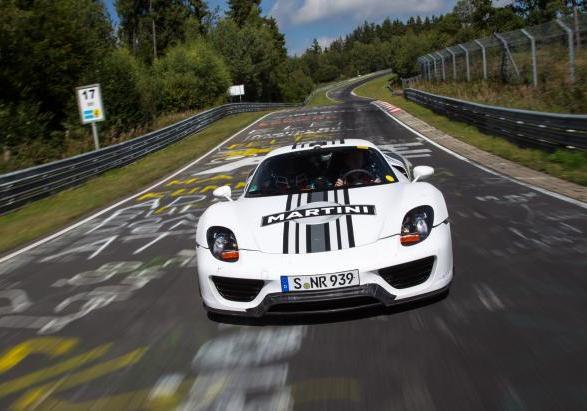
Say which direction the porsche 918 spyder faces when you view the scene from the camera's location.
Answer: facing the viewer

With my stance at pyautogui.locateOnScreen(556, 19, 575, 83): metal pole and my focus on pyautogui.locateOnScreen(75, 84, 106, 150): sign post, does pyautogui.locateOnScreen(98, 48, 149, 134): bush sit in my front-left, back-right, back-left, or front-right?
front-right

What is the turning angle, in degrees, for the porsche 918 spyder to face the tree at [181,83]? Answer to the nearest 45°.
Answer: approximately 180°

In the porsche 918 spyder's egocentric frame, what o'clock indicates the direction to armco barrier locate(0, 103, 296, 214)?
The armco barrier is roughly at 5 o'clock from the porsche 918 spyder.

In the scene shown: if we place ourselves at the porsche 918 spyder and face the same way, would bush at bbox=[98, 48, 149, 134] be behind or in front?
behind

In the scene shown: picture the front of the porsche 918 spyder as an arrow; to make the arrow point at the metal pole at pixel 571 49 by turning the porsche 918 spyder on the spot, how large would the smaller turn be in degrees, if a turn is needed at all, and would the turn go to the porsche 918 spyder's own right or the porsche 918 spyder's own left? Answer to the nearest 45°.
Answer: approximately 135° to the porsche 918 spyder's own left

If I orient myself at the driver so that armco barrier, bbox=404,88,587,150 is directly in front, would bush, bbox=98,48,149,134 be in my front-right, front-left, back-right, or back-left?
front-left

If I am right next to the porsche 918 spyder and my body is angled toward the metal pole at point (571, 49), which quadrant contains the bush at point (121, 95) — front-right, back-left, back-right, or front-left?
front-left

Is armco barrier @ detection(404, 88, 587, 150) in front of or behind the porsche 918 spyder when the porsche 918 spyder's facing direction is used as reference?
behind
